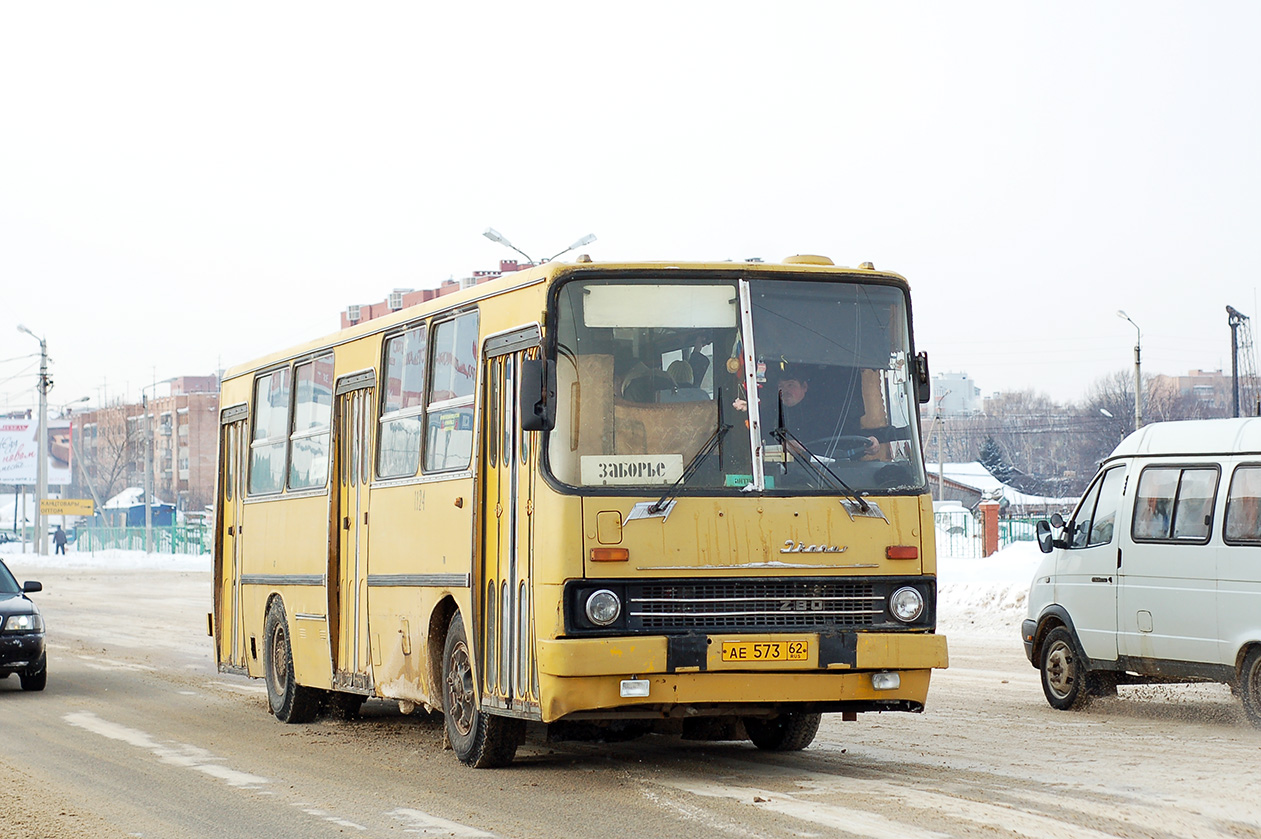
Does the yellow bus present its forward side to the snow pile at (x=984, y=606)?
no

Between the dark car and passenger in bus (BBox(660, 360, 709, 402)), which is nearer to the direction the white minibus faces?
the dark car

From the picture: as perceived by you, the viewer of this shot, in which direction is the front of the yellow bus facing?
facing the viewer and to the right of the viewer

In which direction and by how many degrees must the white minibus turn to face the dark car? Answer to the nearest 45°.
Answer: approximately 45° to its left

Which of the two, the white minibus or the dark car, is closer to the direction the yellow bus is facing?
the white minibus

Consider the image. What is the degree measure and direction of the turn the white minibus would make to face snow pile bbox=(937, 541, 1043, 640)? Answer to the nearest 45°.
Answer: approximately 45° to its right

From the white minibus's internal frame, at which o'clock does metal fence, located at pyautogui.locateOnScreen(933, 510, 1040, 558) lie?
The metal fence is roughly at 1 o'clock from the white minibus.

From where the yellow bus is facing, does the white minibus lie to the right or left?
on its left

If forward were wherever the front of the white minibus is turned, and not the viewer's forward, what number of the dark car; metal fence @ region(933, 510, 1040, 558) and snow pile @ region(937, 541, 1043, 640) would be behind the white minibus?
0

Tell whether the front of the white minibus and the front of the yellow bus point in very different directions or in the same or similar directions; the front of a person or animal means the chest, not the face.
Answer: very different directions
